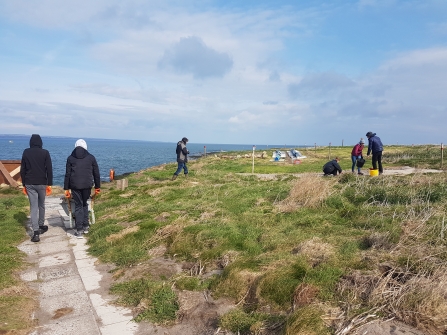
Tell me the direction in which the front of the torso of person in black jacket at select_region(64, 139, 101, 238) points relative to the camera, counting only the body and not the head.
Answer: away from the camera

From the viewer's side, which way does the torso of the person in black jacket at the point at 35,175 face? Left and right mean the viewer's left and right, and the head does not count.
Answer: facing away from the viewer

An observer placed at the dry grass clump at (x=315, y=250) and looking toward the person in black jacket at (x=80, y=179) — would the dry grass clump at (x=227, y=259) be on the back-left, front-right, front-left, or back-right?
front-left

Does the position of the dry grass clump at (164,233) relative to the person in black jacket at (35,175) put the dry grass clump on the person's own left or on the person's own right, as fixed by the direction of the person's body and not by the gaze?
on the person's own right

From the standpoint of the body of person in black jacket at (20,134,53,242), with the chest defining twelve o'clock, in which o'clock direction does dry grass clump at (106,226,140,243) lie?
The dry grass clump is roughly at 4 o'clock from the person in black jacket.

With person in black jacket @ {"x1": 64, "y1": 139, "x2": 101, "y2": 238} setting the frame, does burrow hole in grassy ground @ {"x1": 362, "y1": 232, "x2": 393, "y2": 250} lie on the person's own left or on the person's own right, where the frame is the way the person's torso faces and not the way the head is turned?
on the person's own right

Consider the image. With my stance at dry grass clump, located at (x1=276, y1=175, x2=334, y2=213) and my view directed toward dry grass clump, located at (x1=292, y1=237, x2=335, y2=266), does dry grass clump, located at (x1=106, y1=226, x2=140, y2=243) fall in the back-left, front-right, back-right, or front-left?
front-right

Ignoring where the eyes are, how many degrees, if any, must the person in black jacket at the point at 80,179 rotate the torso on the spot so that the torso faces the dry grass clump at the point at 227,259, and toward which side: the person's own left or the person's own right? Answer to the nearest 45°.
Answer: approximately 135° to the person's own right

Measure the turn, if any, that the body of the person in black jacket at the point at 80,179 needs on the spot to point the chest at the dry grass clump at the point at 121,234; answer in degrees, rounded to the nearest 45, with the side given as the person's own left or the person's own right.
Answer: approximately 135° to the person's own right
